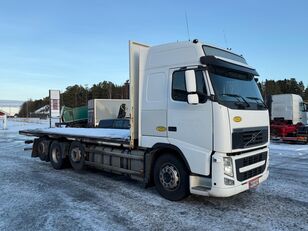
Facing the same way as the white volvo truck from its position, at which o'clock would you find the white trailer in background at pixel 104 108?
The white trailer in background is roughly at 7 o'clock from the white volvo truck.

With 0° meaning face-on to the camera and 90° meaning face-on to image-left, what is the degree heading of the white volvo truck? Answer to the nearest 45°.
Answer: approximately 315°
